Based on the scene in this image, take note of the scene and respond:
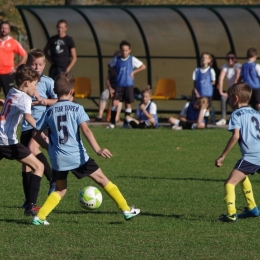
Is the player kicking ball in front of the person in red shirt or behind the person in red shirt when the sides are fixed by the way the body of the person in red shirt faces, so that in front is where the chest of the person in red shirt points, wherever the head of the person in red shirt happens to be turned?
in front

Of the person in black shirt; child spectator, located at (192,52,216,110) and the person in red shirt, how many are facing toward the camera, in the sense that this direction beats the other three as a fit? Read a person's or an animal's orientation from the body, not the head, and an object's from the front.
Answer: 3

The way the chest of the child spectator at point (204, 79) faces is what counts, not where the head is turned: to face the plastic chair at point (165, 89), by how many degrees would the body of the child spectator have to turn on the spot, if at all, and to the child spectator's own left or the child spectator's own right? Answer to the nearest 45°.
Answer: approximately 135° to the child spectator's own right

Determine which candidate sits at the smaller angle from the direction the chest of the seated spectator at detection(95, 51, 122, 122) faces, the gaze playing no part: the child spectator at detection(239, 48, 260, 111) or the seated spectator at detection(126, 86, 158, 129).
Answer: the seated spectator

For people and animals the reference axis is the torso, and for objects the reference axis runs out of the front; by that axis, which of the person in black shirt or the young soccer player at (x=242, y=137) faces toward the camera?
the person in black shirt

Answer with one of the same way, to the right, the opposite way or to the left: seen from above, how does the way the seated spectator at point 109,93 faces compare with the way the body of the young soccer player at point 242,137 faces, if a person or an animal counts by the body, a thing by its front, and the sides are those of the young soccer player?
to the left

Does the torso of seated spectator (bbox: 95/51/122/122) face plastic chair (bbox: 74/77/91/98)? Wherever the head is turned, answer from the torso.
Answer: no

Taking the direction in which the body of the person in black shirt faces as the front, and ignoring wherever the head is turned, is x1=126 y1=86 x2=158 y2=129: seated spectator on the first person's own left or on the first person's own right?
on the first person's own left

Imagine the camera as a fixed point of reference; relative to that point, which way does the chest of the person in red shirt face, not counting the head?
toward the camera

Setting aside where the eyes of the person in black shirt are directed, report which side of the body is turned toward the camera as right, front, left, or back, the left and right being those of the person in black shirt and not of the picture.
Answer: front

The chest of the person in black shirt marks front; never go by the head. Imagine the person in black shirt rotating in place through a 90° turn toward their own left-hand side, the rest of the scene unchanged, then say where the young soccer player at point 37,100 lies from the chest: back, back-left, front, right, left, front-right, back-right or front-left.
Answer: right

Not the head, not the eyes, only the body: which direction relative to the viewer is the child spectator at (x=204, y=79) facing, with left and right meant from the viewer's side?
facing the viewer

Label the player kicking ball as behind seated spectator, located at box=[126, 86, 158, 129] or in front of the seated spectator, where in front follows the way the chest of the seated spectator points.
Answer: in front

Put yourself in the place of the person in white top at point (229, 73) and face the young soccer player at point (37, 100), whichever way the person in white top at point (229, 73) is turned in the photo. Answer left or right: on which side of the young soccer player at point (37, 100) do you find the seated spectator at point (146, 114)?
right

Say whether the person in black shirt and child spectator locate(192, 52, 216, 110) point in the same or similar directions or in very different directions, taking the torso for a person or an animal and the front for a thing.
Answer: same or similar directions

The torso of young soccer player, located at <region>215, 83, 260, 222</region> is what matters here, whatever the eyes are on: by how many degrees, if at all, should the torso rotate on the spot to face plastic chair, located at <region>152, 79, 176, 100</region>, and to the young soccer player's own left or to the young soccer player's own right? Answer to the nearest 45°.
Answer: approximately 45° to the young soccer player's own right

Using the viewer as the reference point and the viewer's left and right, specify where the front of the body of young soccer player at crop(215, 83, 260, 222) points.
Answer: facing away from the viewer and to the left of the viewer

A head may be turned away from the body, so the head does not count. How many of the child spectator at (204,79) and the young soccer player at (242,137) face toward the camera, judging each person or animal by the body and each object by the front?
1

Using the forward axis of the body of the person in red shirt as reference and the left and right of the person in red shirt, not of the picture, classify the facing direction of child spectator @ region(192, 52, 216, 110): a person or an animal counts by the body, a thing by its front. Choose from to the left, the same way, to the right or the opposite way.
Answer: the same way
